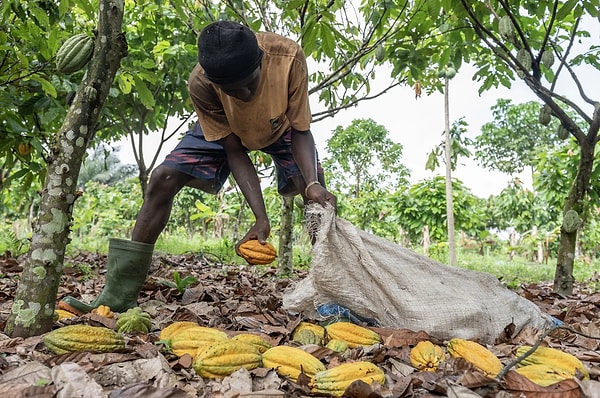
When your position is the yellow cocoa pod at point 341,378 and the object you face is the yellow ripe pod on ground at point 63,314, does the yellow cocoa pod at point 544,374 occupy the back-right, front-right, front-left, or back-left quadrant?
back-right

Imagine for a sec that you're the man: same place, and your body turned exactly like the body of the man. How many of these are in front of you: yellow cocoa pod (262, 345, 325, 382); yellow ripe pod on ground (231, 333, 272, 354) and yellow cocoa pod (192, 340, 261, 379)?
3

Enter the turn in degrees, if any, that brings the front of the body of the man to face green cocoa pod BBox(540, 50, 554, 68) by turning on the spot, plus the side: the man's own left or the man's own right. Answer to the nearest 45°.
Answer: approximately 90° to the man's own left

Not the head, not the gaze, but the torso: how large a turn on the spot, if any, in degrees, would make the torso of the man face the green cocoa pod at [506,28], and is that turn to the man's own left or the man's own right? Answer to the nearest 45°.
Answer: approximately 90° to the man's own left

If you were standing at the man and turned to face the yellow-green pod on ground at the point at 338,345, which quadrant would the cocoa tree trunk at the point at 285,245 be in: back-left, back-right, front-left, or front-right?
back-left

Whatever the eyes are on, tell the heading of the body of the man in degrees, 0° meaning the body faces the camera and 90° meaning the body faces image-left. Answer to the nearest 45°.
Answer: approximately 0°
